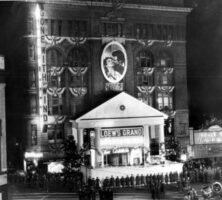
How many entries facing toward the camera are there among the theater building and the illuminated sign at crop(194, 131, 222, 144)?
2

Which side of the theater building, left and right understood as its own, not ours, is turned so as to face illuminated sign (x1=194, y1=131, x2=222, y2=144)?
left

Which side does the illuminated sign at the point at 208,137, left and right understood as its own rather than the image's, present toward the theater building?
right

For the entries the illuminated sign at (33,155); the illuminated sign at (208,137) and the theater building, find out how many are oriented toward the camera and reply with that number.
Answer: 3

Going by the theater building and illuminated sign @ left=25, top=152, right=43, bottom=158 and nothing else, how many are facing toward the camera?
2

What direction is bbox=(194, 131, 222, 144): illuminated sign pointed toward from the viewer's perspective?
toward the camera

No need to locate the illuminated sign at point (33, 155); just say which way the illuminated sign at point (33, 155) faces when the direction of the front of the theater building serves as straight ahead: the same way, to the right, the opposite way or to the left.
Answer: the same way

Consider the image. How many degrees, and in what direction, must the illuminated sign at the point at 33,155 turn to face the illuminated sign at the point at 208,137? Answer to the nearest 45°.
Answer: approximately 90° to its left

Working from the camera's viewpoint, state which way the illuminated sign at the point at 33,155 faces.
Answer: facing the viewer

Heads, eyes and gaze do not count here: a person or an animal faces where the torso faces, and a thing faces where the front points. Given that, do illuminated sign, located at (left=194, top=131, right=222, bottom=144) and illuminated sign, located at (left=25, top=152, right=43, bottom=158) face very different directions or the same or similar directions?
same or similar directions

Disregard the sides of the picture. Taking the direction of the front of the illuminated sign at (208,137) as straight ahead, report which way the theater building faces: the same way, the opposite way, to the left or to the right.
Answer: the same way
